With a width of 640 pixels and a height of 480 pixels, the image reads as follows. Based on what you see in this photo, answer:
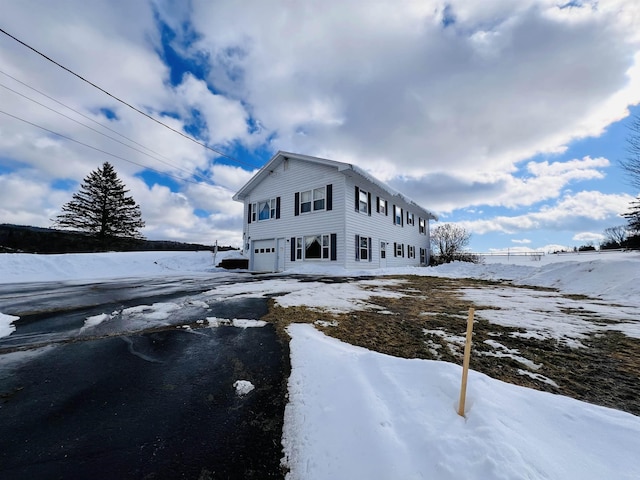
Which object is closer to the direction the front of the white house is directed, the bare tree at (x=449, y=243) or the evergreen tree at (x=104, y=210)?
the evergreen tree

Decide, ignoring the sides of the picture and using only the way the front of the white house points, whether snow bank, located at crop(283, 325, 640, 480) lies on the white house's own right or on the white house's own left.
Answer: on the white house's own left

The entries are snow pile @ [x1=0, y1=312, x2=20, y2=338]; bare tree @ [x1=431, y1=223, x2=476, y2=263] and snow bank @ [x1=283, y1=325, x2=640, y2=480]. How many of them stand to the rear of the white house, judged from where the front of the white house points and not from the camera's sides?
1

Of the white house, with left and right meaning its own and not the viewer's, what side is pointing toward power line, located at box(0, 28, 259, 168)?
front

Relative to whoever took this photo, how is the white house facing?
facing the viewer and to the left of the viewer

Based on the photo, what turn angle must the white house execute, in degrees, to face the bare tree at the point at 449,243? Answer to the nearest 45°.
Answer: approximately 180°

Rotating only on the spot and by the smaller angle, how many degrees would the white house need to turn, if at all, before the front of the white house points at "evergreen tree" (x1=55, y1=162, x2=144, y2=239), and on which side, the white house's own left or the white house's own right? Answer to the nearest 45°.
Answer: approximately 90° to the white house's own right

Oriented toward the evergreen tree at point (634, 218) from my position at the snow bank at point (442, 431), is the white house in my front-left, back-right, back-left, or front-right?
front-left

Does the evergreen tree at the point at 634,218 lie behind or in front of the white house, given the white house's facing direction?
behind

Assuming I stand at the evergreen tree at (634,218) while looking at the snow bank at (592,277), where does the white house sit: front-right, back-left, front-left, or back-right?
front-right

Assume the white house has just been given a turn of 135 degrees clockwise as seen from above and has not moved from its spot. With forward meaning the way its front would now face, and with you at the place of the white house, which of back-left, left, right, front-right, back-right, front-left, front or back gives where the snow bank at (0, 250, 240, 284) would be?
left

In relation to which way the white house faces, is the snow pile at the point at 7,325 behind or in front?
in front

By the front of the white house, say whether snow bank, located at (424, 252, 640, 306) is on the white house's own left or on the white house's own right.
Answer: on the white house's own left
